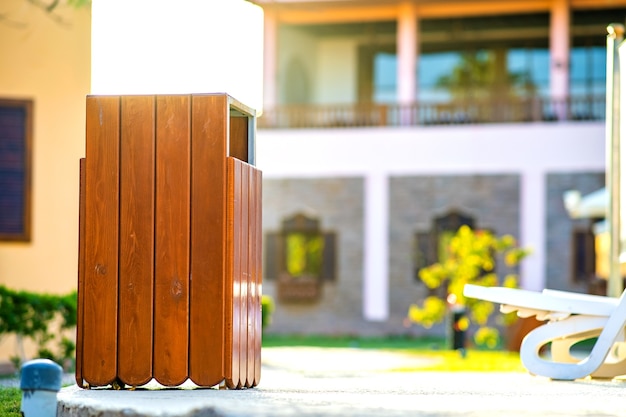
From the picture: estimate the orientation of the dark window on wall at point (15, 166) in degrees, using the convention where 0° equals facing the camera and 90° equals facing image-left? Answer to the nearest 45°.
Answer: approximately 0°

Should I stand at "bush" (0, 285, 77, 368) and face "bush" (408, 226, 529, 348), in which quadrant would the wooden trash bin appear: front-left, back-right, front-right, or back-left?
back-right

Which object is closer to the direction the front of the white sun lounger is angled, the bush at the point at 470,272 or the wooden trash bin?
the wooden trash bin

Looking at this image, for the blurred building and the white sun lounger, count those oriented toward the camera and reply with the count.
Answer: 1

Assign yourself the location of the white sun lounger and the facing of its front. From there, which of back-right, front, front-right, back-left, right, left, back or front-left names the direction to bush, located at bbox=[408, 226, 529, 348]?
right

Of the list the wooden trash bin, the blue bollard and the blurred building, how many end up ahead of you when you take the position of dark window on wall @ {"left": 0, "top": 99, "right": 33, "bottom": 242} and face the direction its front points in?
2

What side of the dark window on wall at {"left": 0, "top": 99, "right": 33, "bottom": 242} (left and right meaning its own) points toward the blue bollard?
front

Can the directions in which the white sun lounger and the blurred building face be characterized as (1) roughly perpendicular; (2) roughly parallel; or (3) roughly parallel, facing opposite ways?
roughly perpendicular

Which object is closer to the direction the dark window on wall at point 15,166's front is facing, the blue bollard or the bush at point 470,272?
the blue bollard

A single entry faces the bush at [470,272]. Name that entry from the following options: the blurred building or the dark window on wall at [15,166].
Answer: the blurred building

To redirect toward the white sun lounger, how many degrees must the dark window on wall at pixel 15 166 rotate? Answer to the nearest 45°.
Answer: approximately 45° to its left

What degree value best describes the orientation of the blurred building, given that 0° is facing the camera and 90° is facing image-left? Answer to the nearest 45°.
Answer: approximately 0°

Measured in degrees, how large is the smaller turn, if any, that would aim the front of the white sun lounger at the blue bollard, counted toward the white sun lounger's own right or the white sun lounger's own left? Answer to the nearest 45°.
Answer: approximately 45° to the white sun lounger's own left

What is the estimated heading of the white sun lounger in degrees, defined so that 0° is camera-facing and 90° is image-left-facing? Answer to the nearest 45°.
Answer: approximately 90°

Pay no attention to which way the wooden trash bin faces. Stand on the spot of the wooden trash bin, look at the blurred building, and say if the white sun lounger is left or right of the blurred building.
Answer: right
